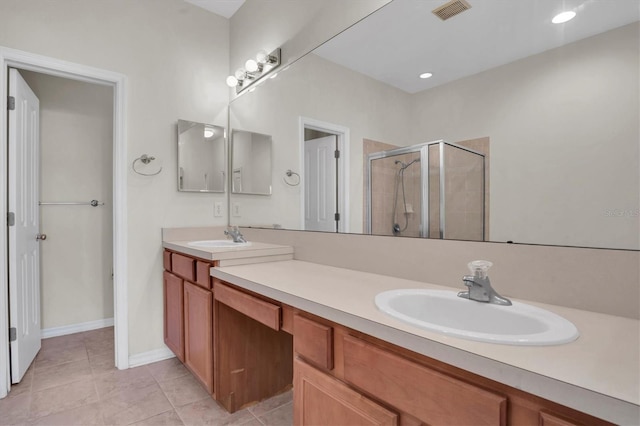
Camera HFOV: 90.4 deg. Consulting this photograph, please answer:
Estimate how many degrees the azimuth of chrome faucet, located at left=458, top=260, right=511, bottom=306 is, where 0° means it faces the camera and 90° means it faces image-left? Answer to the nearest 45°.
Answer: approximately 45°

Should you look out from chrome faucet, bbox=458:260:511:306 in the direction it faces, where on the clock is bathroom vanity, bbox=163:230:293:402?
The bathroom vanity is roughly at 2 o'clock from the chrome faucet.

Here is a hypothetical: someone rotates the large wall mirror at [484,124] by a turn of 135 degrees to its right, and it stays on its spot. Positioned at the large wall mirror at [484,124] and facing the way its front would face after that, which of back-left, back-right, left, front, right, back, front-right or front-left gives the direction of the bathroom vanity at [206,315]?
left

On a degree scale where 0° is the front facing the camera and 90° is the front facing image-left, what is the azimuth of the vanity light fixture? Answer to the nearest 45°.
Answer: approximately 45°

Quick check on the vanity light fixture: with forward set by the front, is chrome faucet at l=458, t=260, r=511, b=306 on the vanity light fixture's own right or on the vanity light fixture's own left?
on the vanity light fixture's own left

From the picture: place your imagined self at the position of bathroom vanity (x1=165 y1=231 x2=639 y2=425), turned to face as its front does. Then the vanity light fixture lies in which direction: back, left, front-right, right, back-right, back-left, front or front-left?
right

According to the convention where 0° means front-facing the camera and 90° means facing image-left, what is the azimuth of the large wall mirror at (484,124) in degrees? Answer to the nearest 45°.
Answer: approximately 45°

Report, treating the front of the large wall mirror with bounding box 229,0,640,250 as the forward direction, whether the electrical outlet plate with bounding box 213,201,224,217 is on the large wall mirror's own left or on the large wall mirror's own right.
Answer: on the large wall mirror's own right

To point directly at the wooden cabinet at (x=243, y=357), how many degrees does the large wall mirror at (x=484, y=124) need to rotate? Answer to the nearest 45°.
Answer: approximately 45° to its right
